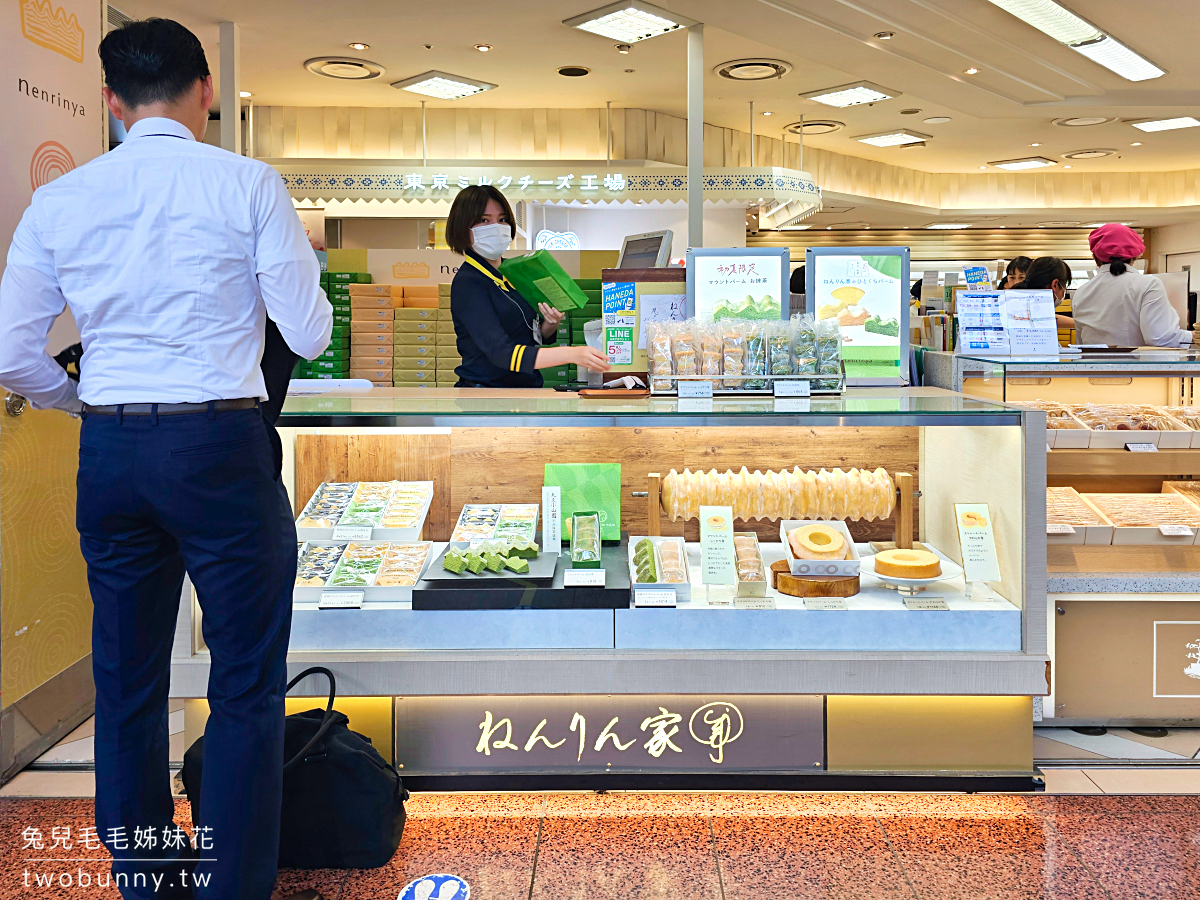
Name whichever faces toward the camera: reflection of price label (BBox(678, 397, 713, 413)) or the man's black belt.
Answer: the reflection of price label

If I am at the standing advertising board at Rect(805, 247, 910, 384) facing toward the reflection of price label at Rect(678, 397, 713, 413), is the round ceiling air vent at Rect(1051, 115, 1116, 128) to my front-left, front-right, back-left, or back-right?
back-right

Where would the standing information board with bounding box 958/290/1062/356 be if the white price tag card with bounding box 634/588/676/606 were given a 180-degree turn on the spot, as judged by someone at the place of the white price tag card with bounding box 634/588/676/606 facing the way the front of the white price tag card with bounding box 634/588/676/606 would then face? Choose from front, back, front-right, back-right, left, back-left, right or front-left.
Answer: front-right

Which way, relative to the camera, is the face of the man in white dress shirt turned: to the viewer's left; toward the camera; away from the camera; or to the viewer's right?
away from the camera

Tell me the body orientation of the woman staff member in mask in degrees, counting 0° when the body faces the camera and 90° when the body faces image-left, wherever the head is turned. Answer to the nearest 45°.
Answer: approximately 315°

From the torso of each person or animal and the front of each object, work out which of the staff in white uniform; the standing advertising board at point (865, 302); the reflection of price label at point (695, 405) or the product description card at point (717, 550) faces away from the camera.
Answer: the staff in white uniform

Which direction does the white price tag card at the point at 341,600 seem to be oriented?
toward the camera

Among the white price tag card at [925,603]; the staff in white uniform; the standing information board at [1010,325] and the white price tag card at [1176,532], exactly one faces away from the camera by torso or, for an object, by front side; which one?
the staff in white uniform

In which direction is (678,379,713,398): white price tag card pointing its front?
toward the camera

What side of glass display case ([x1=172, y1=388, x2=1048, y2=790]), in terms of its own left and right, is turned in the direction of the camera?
front

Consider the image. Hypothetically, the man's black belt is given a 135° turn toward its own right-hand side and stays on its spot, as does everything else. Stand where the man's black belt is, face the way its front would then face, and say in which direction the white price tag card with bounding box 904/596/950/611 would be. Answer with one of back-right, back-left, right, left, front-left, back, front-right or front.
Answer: front-left

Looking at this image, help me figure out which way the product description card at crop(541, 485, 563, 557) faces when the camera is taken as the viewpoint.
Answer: facing the viewer

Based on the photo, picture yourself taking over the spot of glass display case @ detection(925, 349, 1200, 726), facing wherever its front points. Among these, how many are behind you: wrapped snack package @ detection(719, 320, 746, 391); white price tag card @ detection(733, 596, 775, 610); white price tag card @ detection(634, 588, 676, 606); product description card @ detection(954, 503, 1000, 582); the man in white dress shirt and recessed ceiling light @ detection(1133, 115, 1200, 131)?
1

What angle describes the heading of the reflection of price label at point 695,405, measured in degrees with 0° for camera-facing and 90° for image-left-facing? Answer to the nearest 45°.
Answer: approximately 0°

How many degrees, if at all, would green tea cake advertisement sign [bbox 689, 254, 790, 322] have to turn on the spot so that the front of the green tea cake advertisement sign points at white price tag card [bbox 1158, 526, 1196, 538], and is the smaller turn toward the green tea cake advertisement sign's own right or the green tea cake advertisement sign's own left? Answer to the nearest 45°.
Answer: approximately 90° to the green tea cake advertisement sign's own left
